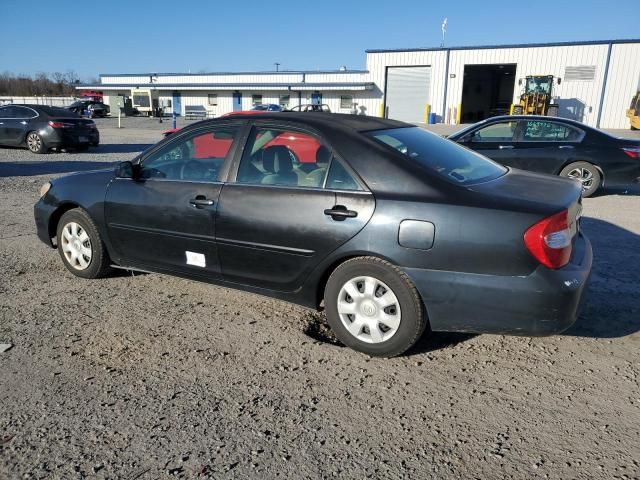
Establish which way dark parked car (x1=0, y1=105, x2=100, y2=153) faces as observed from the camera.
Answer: facing away from the viewer and to the left of the viewer

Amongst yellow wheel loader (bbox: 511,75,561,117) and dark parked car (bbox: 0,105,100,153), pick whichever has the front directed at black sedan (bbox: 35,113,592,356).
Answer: the yellow wheel loader

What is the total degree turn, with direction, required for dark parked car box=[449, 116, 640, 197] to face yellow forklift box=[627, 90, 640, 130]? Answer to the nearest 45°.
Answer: approximately 90° to its right

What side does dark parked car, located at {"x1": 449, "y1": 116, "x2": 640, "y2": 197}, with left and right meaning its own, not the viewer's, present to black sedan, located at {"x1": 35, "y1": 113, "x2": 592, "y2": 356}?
left

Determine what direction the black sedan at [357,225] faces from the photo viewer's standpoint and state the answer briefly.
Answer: facing away from the viewer and to the left of the viewer

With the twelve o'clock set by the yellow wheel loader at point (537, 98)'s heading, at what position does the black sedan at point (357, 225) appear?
The black sedan is roughly at 12 o'clock from the yellow wheel loader.

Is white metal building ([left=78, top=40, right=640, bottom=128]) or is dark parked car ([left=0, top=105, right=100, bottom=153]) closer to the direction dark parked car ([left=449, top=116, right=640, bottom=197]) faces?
the dark parked car

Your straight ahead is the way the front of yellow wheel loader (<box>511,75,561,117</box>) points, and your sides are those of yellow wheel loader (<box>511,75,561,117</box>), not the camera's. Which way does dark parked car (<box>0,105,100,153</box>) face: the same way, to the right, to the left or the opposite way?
to the right

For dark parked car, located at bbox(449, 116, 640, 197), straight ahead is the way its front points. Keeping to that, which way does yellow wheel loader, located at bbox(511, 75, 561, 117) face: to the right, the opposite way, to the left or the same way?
to the left

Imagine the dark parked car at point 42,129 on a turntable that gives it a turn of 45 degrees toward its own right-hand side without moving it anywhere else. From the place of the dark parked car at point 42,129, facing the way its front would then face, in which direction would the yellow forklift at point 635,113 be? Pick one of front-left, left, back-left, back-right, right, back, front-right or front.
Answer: right

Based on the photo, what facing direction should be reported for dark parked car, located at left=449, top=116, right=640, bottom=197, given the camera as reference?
facing to the left of the viewer

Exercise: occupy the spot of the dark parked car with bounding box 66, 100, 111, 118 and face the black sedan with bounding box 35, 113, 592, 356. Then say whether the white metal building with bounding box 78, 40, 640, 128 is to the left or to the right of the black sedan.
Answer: left

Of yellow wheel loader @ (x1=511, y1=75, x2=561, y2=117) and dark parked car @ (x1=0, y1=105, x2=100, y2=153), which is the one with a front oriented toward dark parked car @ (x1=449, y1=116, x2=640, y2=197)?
the yellow wheel loader

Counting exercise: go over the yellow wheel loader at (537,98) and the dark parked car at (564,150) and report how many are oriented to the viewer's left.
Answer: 1
